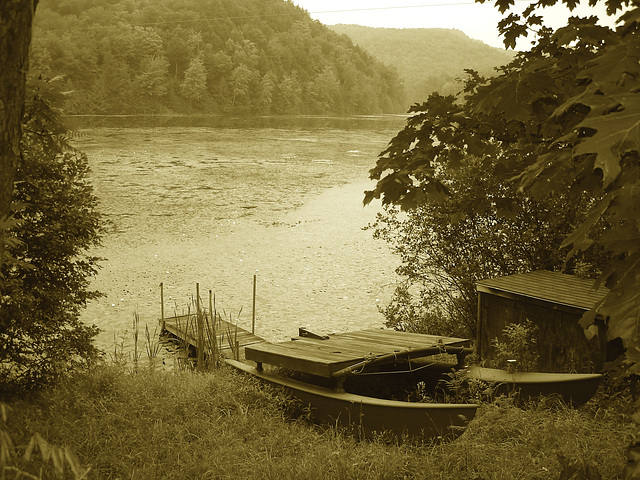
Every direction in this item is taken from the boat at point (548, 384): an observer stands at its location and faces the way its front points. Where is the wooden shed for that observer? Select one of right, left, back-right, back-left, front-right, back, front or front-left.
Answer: left

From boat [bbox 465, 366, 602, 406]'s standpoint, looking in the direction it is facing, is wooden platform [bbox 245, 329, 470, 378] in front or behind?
behind

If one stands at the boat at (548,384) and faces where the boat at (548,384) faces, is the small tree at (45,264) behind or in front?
behind

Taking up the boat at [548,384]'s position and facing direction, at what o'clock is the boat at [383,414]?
the boat at [383,414] is roughly at 5 o'clock from the boat at [548,384].

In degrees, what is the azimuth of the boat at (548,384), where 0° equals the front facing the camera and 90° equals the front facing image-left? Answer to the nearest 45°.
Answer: approximately 270°

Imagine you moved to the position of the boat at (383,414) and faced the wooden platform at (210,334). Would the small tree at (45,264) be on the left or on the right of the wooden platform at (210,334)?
left
